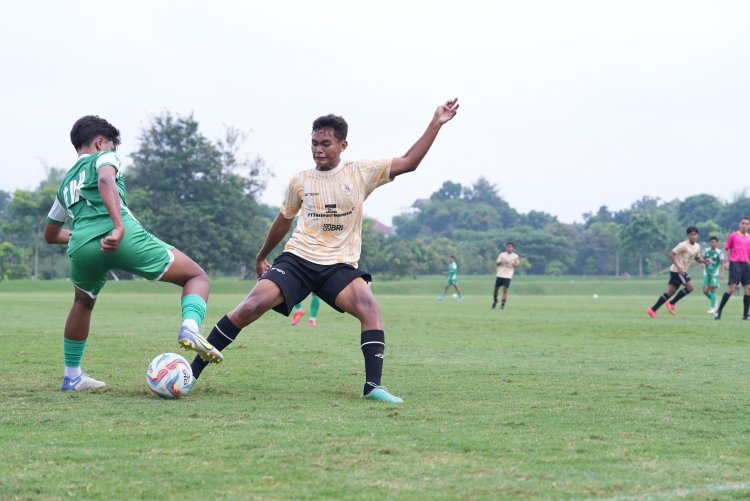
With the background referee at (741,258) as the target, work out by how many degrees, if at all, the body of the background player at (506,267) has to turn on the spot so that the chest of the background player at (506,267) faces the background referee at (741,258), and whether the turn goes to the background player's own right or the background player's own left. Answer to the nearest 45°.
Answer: approximately 45° to the background player's own left

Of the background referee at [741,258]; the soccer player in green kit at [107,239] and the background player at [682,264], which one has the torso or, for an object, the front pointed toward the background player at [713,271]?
the soccer player in green kit

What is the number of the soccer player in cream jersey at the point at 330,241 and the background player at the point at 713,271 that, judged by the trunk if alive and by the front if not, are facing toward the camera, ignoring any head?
2

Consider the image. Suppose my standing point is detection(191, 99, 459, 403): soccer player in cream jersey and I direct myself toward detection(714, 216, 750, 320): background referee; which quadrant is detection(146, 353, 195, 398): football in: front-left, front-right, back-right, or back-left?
back-left

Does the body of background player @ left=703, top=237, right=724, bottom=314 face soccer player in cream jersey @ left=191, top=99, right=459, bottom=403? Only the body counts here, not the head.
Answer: yes

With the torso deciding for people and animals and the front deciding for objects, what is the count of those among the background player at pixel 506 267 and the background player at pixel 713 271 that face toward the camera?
2

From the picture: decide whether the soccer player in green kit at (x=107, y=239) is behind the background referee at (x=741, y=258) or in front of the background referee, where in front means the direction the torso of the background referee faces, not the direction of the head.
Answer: in front

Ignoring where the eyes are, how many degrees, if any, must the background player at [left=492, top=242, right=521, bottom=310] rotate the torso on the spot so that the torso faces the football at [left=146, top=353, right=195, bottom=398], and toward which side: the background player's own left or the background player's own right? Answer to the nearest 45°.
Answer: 0° — they already face it

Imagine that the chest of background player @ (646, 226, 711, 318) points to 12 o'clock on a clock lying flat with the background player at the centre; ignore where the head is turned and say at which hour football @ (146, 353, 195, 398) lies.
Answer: The football is roughly at 2 o'clock from the background player.

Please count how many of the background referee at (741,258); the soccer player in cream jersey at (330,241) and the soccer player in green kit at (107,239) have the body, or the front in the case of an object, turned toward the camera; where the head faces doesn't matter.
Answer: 2

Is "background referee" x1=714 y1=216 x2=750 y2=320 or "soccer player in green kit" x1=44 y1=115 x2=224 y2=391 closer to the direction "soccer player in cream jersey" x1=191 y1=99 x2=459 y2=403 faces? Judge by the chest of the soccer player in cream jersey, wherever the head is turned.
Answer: the soccer player in green kit

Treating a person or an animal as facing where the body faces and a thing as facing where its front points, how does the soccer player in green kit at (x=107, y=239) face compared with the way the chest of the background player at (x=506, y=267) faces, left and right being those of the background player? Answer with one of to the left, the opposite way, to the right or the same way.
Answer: the opposite way

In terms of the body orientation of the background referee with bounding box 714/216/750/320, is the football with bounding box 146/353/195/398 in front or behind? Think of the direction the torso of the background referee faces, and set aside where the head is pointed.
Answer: in front
